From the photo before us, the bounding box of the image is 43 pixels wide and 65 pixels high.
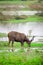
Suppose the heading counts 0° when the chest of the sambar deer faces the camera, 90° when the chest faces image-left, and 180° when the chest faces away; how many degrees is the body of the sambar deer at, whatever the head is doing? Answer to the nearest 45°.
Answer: approximately 270°
